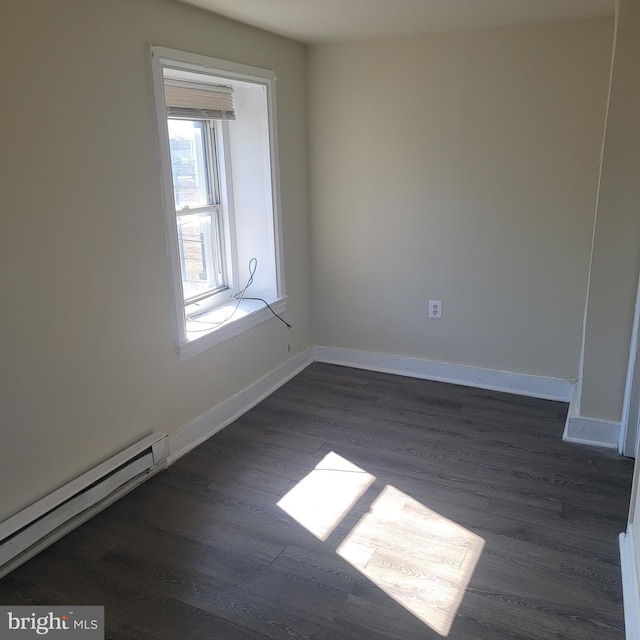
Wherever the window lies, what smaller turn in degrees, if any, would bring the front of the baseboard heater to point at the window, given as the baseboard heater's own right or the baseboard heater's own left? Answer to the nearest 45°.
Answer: approximately 90° to the baseboard heater's own left

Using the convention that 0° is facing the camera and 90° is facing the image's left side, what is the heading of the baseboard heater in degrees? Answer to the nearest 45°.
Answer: approximately 315°
